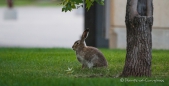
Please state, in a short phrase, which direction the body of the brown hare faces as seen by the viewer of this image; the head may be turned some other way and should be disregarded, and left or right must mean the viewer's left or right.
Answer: facing to the left of the viewer
